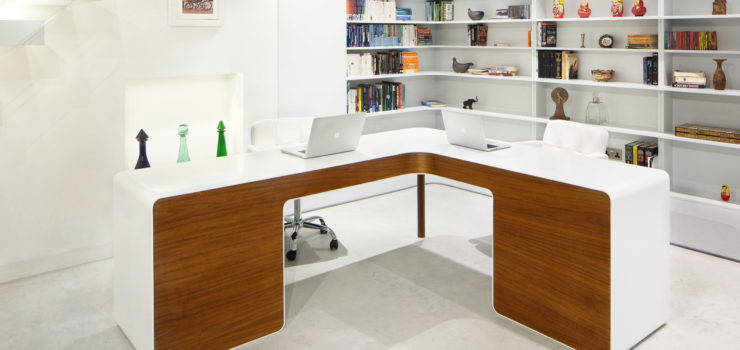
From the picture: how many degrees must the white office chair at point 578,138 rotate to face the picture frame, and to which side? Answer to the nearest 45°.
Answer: approximately 45° to its right

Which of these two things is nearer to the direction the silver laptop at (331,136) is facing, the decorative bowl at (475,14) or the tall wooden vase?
the decorative bowl

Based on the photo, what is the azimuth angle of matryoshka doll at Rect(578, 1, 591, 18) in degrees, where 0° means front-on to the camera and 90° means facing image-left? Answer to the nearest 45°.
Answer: approximately 0°

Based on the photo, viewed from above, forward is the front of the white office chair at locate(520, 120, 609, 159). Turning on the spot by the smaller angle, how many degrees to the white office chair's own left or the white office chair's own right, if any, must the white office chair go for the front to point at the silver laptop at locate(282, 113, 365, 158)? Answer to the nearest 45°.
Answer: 0° — it already faces it

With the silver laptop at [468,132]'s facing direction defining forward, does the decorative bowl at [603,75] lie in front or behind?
in front

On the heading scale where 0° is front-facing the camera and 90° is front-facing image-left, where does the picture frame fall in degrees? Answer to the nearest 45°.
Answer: approximately 0°

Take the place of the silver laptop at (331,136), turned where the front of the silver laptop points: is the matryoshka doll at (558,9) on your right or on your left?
on your right
